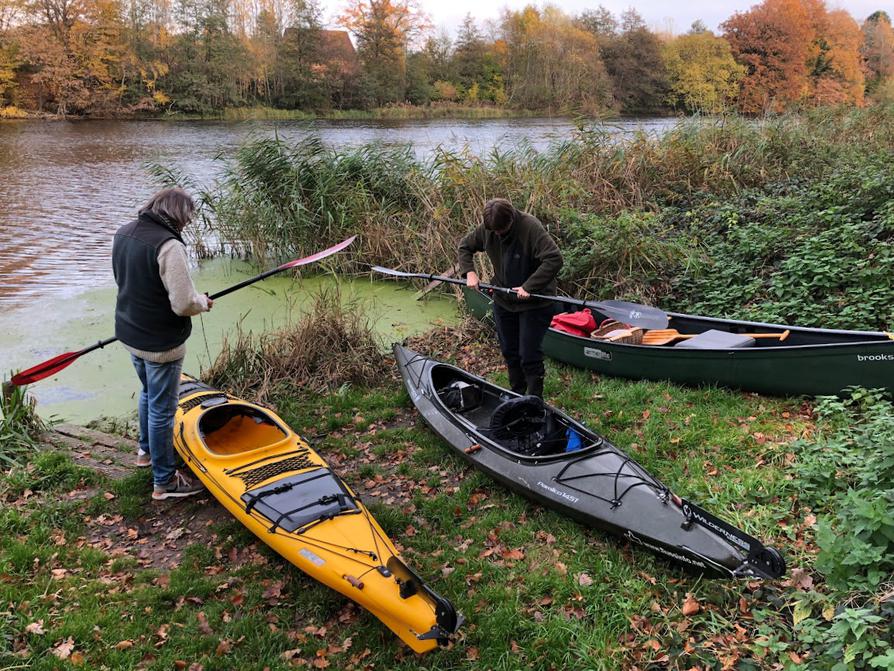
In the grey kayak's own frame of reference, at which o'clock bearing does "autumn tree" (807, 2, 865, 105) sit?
The autumn tree is roughly at 2 o'clock from the grey kayak.

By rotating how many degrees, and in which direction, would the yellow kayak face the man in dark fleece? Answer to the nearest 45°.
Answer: approximately 90° to its right

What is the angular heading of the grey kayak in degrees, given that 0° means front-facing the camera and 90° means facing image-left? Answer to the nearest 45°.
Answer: approximately 135°

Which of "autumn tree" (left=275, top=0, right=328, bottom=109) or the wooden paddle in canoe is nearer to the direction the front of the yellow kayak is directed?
the autumn tree

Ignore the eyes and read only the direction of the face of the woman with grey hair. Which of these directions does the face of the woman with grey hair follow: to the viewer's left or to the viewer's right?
to the viewer's right

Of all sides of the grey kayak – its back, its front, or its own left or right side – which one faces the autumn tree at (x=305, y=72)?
front

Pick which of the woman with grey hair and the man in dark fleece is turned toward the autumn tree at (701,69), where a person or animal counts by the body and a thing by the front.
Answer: the woman with grey hair

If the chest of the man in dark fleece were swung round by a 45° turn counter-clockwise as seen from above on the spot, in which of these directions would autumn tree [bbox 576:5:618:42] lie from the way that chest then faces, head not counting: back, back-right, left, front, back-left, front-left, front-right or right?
back

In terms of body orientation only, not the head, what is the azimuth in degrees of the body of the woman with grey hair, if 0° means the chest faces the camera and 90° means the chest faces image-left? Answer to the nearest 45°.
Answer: approximately 225°

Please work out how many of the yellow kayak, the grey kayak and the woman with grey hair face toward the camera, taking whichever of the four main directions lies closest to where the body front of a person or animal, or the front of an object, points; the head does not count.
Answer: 0

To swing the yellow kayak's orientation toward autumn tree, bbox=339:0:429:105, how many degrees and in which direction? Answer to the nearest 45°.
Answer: approximately 45° to its right

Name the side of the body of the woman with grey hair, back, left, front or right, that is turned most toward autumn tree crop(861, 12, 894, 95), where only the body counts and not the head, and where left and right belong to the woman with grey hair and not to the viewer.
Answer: front
